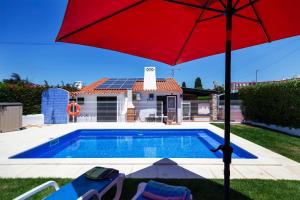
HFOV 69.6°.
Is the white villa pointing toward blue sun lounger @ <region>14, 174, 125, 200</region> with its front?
yes

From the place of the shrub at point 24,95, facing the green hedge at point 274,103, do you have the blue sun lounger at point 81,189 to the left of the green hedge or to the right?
right

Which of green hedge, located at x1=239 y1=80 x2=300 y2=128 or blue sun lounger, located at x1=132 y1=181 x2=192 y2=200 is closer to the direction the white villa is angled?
the blue sun lounger

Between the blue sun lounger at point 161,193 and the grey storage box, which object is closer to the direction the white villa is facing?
the blue sun lounger

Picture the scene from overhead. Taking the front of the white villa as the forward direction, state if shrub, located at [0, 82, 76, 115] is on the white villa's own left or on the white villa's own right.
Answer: on the white villa's own right

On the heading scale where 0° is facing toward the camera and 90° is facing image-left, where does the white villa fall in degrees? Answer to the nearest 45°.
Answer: approximately 0°

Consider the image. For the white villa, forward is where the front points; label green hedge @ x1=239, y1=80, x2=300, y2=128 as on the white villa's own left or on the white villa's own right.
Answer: on the white villa's own left

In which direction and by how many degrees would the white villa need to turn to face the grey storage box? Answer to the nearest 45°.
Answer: approximately 45° to its right

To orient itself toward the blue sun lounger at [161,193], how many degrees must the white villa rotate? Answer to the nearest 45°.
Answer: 0° — it already faces it
